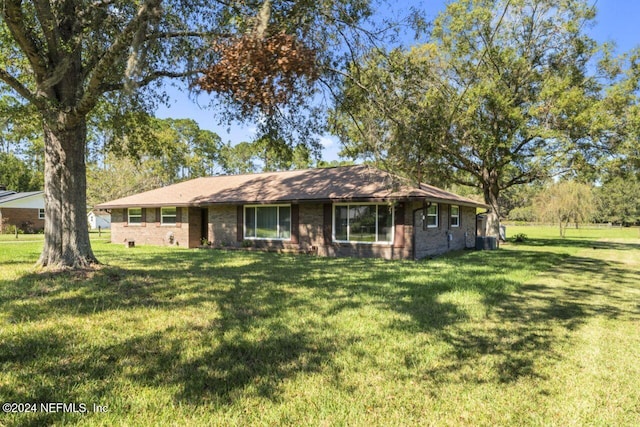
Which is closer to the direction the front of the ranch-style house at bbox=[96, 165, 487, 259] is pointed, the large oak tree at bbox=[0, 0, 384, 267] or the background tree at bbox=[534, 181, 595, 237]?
the large oak tree

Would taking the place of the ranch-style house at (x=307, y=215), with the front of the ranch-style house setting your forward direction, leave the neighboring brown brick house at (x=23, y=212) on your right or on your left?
on your right

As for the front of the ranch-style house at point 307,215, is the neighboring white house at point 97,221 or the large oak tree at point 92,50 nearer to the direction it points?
the large oak tree

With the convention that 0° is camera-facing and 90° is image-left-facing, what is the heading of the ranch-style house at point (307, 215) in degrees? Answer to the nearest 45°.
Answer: approximately 45°

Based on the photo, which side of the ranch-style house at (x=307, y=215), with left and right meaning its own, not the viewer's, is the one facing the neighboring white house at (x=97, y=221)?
right
